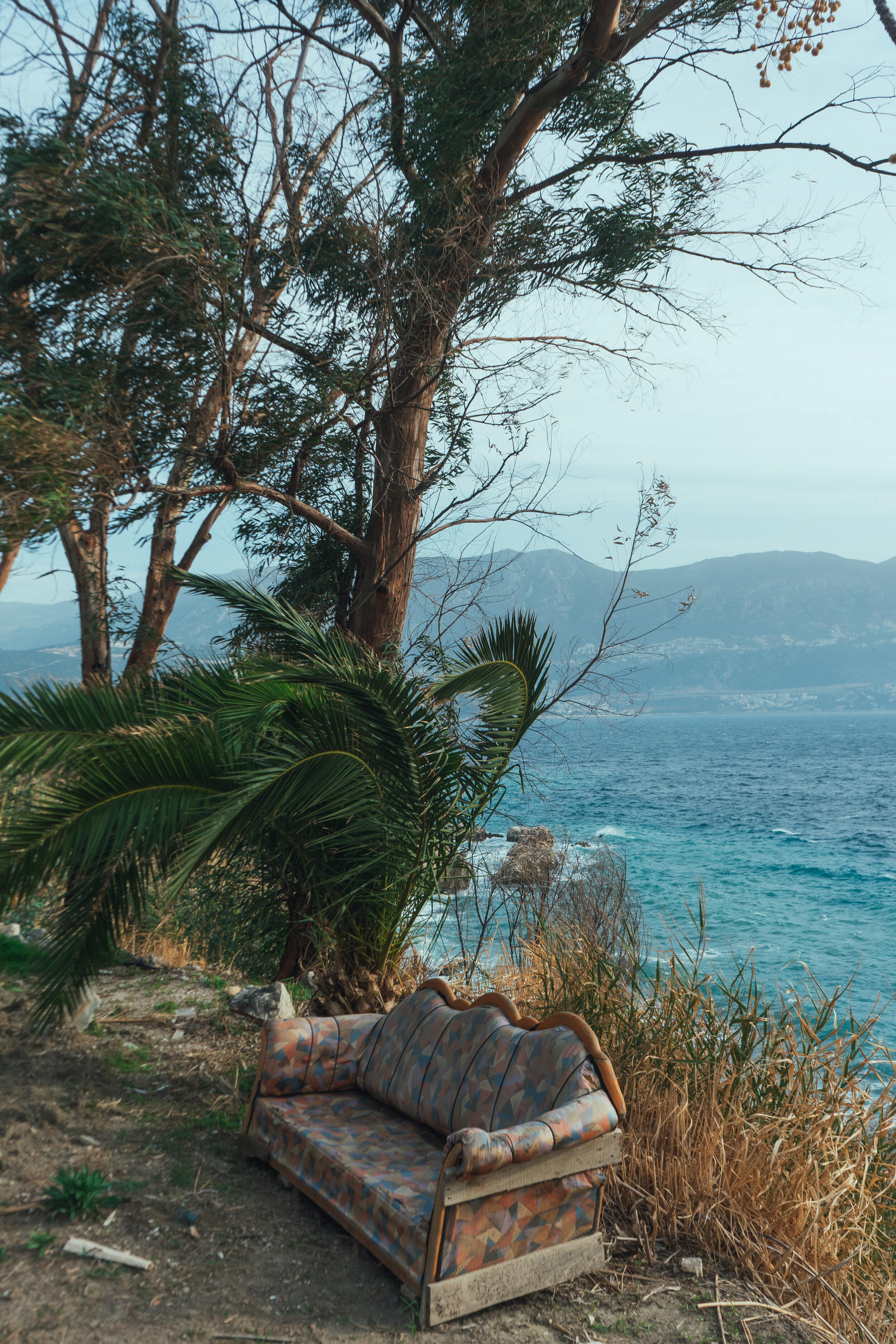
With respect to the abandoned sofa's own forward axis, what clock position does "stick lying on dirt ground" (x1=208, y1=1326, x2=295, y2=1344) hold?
The stick lying on dirt ground is roughly at 12 o'clock from the abandoned sofa.

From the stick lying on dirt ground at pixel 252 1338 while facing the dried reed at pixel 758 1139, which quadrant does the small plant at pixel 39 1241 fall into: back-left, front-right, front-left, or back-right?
back-left

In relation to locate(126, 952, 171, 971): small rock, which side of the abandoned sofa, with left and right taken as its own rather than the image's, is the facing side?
right

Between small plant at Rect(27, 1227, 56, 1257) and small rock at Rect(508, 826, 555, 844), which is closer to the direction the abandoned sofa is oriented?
the small plant

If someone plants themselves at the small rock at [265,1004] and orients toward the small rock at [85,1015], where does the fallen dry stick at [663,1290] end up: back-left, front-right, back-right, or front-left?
back-left

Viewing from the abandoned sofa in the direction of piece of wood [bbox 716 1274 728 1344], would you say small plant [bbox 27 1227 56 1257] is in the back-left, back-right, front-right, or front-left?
back-right

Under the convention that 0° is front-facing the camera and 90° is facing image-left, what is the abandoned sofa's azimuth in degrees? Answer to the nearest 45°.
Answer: approximately 45°

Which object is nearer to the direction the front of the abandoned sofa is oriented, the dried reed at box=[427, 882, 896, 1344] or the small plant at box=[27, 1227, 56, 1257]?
the small plant

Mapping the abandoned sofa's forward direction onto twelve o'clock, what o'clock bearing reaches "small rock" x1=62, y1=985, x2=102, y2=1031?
The small rock is roughly at 3 o'clock from the abandoned sofa.

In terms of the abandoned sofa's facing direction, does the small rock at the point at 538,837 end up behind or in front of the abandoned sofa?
behind
